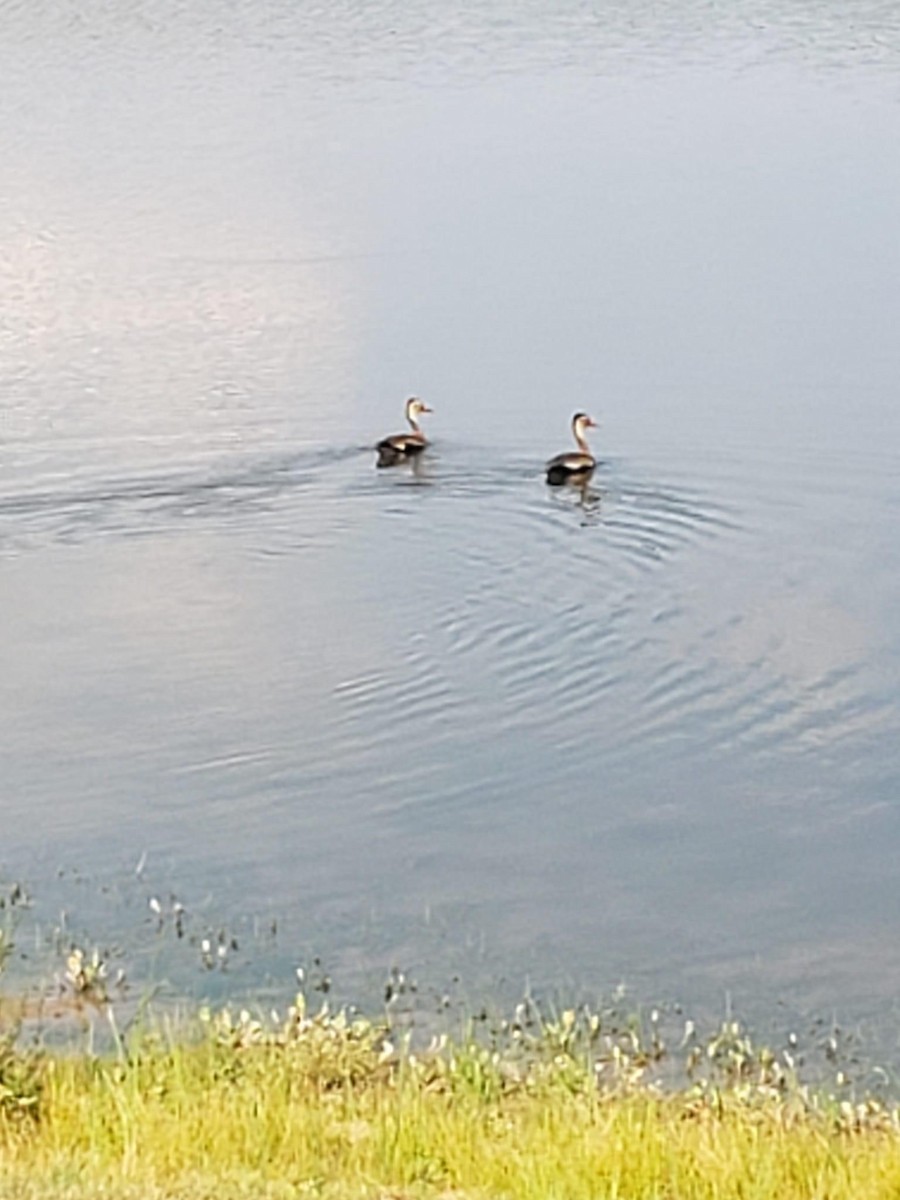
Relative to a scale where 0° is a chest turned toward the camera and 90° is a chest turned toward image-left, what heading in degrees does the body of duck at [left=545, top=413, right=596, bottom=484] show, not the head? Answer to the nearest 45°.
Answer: approximately 270°

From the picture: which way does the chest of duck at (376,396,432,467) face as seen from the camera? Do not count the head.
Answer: to the viewer's right

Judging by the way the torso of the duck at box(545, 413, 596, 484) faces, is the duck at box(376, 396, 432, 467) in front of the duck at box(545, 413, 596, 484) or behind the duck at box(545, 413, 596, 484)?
behind

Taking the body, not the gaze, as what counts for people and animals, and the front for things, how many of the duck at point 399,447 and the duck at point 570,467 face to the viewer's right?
2
